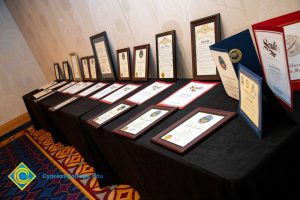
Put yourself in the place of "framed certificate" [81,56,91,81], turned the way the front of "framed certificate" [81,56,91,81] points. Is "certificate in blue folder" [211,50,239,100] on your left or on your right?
on your left

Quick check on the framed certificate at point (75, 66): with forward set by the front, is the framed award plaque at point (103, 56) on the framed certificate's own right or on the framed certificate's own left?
on the framed certificate's own left

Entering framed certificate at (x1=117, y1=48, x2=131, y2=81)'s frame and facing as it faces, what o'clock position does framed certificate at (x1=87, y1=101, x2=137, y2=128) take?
framed certificate at (x1=87, y1=101, x2=137, y2=128) is roughly at 11 o'clock from framed certificate at (x1=117, y1=48, x2=131, y2=81).

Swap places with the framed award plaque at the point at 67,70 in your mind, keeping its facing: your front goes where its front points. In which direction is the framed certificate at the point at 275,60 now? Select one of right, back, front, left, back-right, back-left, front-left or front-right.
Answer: front-left

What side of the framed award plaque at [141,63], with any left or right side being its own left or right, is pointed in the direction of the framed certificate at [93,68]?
right

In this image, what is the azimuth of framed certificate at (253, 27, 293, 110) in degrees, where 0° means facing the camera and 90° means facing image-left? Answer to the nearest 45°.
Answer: approximately 45°

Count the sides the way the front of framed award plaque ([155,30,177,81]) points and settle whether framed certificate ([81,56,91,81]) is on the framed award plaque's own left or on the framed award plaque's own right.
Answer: on the framed award plaque's own right

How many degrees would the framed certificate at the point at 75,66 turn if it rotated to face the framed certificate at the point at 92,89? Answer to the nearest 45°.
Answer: approximately 45° to its left

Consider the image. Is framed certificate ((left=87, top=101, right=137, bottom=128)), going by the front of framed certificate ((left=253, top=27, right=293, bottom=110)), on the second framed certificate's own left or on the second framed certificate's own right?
on the second framed certificate's own right

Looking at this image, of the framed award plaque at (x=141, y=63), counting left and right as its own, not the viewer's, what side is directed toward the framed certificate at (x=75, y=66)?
right

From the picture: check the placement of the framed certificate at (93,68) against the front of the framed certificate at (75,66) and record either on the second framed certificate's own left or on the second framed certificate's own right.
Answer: on the second framed certificate's own left

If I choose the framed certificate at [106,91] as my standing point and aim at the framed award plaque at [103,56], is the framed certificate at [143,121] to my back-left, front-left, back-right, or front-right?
back-right

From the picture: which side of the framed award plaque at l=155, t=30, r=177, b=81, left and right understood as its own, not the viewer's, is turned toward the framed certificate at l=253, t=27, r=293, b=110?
left
